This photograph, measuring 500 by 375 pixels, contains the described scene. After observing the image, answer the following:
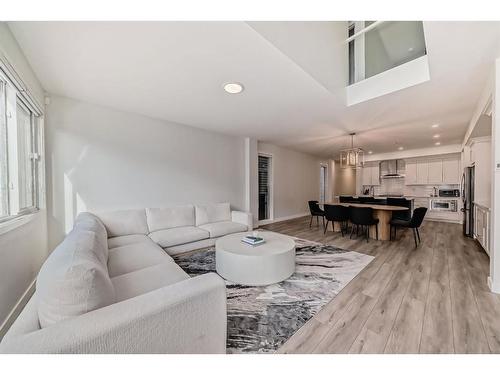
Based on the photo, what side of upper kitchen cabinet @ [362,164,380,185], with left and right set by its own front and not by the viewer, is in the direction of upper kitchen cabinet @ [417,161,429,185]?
left

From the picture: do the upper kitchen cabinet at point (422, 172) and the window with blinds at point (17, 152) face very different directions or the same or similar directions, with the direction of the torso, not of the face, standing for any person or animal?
very different directions

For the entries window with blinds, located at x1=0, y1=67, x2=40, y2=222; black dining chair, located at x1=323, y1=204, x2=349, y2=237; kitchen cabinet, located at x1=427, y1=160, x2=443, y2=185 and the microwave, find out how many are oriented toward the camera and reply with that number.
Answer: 2

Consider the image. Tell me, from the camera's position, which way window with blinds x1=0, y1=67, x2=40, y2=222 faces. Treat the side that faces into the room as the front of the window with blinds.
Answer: facing to the right of the viewer

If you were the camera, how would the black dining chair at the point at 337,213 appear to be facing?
facing away from the viewer and to the right of the viewer

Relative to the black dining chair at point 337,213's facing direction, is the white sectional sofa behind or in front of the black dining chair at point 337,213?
behind

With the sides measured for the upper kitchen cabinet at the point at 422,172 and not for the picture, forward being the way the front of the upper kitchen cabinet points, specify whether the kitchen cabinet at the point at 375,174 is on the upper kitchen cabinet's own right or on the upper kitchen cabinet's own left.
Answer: on the upper kitchen cabinet's own right
